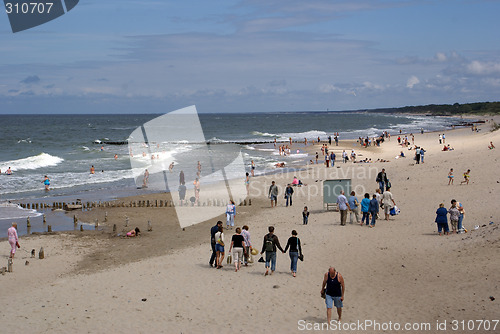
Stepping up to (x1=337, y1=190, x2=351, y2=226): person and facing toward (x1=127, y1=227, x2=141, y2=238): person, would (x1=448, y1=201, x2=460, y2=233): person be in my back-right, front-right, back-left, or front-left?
back-left

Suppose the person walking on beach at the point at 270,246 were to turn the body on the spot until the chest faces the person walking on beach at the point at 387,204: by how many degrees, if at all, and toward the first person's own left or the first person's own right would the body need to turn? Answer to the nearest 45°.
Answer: approximately 45° to the first person's own right

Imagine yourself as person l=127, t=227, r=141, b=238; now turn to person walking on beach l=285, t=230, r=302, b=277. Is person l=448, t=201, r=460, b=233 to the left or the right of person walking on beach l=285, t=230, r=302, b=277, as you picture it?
left

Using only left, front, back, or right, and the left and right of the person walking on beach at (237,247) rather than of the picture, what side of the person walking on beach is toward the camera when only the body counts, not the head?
back

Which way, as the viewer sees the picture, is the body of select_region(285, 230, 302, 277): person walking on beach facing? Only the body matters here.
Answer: away from the camera

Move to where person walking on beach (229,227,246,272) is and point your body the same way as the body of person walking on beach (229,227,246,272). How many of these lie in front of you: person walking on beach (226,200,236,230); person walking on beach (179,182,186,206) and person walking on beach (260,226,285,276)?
2

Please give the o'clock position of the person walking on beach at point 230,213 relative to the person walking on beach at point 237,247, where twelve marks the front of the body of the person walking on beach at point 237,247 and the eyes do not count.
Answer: the person walking on beach at point 230,213 is roughly at 12 o'clock from the person walking on beach at point 237,247.

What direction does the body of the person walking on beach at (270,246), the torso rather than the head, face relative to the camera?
away from the camera

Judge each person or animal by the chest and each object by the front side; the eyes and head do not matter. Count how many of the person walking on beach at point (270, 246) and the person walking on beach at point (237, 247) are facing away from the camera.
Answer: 2

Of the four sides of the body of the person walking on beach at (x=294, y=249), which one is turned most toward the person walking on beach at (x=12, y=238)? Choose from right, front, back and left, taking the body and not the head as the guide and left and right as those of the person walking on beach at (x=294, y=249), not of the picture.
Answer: left

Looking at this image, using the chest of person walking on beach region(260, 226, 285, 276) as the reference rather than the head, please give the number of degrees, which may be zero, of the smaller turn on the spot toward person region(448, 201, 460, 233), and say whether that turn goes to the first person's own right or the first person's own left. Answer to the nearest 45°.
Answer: approximately 45° to the first person's own right
